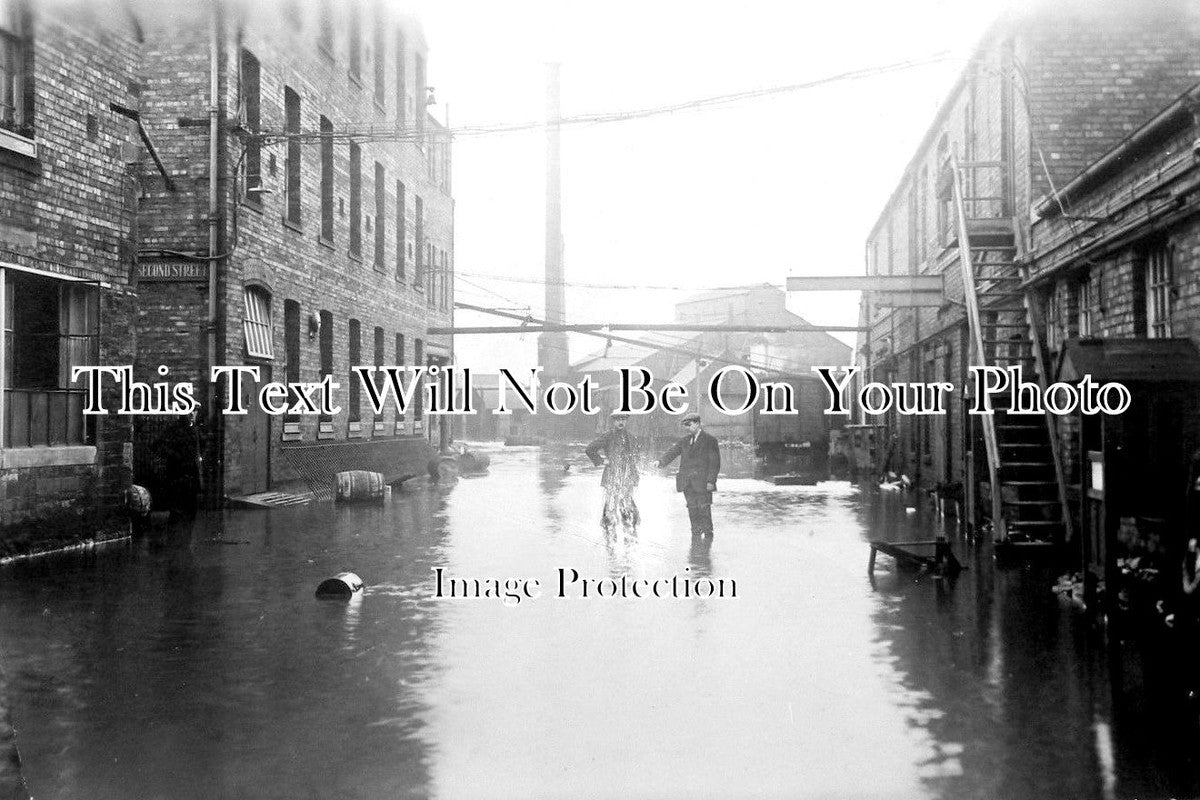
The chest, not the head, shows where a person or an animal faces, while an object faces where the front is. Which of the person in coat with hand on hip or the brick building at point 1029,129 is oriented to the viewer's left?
the brick building

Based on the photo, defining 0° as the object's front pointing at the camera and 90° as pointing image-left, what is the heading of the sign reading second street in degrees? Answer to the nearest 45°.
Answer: approximately 0°

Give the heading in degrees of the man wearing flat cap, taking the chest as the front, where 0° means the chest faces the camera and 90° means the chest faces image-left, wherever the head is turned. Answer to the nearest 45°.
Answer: approximately 45°

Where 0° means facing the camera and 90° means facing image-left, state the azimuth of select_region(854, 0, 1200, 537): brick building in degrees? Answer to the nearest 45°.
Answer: approximately 90°

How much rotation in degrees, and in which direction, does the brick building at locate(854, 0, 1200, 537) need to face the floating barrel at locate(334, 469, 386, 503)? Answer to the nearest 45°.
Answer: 0° — it already faces it

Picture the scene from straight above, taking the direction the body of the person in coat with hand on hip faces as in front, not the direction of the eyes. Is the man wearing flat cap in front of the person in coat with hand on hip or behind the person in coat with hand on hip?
in front

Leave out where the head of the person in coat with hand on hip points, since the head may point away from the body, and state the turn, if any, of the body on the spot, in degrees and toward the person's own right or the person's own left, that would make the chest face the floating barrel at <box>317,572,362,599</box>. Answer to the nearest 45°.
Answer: approximately 45° to the person's own right

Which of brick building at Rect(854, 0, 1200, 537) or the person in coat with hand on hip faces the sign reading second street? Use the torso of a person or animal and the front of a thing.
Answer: the brick building

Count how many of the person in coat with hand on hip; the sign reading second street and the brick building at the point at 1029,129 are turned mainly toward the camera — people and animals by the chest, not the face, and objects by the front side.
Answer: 2

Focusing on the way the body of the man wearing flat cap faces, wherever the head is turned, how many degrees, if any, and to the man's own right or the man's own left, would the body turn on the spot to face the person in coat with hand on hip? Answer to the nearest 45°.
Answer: approximately 90° to the man's own right

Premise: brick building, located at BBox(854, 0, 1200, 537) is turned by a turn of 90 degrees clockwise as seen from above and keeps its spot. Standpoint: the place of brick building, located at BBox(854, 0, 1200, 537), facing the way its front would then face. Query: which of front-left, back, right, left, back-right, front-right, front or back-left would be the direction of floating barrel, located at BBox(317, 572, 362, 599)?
back-left
